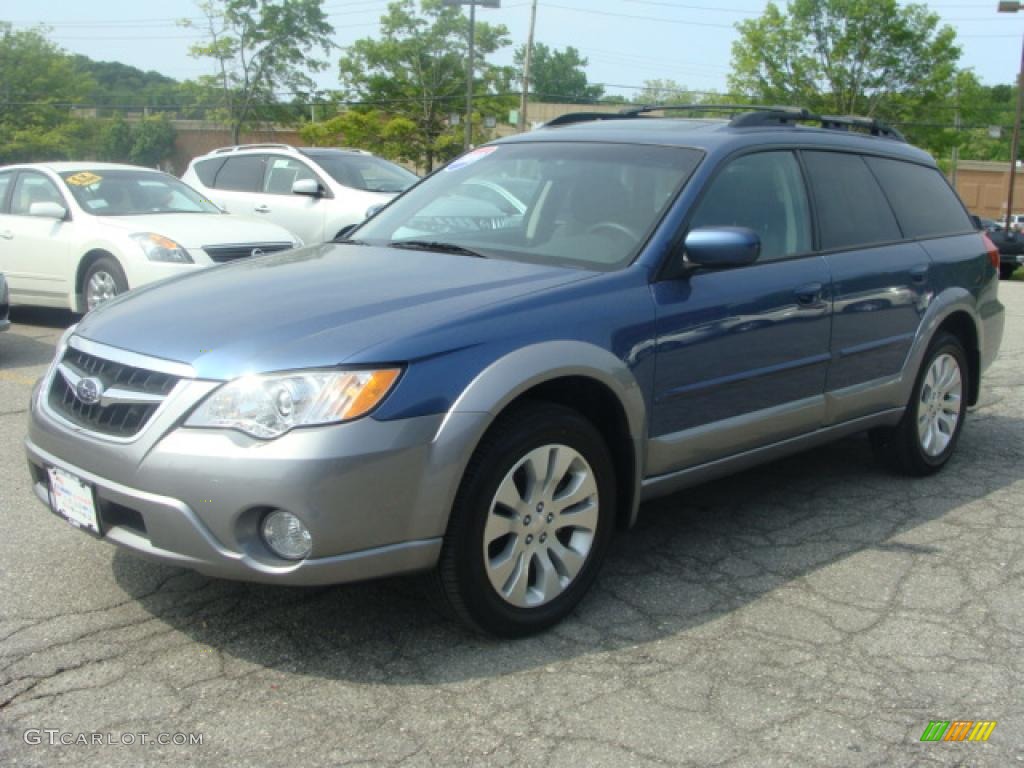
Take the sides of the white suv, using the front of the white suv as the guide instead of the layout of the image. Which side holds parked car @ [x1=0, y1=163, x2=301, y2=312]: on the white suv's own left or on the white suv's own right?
on the white suv's own right

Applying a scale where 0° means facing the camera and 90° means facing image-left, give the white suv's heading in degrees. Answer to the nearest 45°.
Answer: approximately 315°

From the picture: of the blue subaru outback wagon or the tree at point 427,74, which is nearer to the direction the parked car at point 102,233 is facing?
the blue subaru outback wagon

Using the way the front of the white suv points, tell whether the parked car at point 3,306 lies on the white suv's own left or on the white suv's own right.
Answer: on the white suv's own right

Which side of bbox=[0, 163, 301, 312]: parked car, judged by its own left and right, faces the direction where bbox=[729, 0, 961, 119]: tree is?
left

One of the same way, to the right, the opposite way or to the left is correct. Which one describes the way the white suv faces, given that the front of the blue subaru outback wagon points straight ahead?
to the left

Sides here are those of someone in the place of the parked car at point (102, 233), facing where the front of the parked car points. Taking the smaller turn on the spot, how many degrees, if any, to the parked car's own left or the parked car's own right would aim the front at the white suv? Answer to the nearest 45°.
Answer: approximately 90° to the parked car's own left

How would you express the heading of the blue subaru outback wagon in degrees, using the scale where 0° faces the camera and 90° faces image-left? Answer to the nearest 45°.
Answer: approximately 45°

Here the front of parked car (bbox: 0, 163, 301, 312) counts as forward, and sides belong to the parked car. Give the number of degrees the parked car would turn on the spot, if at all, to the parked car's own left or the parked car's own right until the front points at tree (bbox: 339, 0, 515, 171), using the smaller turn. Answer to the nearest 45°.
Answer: approximately 135° to the parked car's own left

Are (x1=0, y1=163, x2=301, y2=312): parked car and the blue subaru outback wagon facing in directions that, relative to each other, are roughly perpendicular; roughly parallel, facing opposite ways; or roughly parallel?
roughly perpendicular
